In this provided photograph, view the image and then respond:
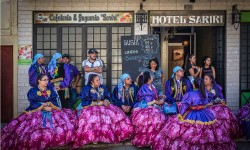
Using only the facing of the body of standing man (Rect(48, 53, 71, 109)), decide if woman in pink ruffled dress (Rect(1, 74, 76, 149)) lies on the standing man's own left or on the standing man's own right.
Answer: on the standing man's own right

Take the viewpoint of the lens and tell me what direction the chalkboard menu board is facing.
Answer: facing the viewer

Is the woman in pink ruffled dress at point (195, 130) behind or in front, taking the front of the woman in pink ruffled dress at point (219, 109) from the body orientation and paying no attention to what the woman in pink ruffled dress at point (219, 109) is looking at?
in front

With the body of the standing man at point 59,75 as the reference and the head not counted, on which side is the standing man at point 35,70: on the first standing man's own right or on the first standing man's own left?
on the first standing man's own right

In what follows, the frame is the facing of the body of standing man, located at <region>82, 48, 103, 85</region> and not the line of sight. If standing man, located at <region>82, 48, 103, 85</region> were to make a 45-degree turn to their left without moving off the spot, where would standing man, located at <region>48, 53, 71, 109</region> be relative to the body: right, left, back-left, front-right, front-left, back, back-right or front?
back-right

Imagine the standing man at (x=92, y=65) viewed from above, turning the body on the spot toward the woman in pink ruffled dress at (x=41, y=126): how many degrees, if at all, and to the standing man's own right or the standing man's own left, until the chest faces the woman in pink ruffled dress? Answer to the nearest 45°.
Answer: approximately 45° to the standing man's own right

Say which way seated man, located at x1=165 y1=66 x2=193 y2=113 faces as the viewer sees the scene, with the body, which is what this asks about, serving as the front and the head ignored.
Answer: toward the camera

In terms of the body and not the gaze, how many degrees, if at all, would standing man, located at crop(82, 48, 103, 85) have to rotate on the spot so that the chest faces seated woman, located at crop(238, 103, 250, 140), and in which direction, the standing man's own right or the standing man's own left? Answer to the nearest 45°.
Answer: approximately 45° to the standing man's own left

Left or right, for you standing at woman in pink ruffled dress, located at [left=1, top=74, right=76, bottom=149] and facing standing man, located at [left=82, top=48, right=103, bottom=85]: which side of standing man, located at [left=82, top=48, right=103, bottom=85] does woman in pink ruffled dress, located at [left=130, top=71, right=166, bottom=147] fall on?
right

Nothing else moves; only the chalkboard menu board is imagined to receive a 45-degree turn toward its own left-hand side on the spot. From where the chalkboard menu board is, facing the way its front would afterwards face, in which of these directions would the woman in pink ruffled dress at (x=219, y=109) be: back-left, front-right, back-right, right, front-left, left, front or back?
front

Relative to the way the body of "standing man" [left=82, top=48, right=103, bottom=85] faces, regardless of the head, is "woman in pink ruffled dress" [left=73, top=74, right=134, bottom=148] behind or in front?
in front
